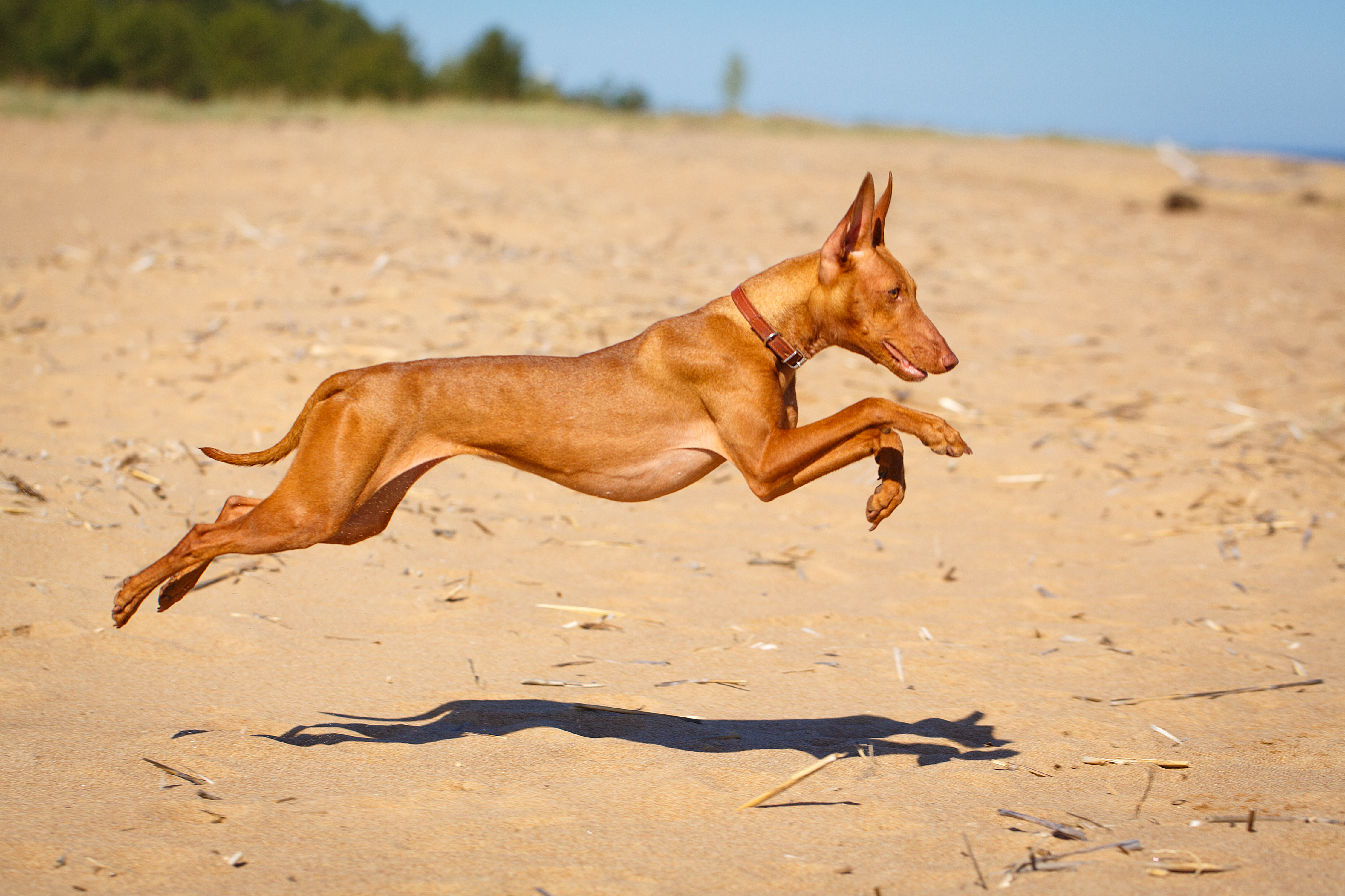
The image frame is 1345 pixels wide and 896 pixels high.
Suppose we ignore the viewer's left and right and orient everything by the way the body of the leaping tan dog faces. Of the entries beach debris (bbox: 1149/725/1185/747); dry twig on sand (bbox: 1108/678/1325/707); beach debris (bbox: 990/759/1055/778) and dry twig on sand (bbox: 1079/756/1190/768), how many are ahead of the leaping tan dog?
4

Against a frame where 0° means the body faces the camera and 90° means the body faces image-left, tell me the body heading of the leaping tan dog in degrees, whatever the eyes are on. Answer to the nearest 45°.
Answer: approximately 270°

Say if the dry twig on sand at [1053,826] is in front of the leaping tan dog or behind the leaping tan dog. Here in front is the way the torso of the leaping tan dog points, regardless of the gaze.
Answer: in front

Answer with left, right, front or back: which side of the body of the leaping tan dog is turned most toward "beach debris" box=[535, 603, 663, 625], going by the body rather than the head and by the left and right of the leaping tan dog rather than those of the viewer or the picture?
left

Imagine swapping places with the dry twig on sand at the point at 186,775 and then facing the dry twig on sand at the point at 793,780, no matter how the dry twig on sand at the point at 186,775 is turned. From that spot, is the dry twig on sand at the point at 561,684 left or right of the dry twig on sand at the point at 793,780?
left

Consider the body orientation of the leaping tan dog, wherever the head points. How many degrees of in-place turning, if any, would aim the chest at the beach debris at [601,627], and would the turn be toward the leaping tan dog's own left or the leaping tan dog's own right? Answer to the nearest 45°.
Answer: approximately 90° to the leaping tan dog's own left

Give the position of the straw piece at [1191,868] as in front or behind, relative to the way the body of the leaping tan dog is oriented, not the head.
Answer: in front

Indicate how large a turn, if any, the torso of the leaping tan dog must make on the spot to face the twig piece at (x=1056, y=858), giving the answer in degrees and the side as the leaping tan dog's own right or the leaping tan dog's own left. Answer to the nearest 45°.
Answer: approximately 45° to the leaping tan dog's own right

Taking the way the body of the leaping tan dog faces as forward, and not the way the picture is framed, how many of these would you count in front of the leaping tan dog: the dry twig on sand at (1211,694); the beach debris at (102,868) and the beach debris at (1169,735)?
2
